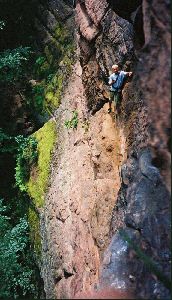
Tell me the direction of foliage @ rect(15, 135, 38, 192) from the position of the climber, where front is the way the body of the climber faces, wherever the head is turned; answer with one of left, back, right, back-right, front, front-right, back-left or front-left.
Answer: front-right

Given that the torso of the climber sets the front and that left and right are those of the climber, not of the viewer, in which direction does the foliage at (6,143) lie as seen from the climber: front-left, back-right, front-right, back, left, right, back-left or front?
back-right

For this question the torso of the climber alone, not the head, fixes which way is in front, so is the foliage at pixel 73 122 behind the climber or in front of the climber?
in front

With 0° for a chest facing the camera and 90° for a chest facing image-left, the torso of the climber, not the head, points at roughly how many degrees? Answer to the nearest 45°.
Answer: approximately 0°
